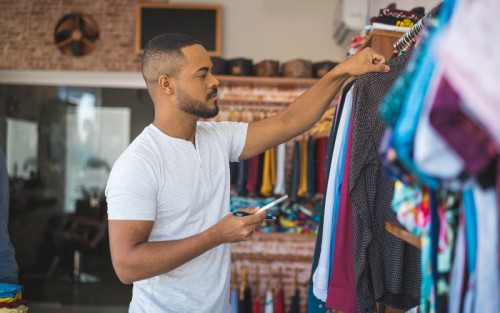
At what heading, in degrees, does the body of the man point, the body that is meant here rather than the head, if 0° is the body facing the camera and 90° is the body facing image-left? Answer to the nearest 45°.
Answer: approximately 315°

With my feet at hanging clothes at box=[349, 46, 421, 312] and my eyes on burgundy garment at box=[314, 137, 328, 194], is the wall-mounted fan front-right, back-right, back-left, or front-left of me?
front-left

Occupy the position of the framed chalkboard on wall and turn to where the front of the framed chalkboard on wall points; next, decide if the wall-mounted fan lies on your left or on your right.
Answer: on your right

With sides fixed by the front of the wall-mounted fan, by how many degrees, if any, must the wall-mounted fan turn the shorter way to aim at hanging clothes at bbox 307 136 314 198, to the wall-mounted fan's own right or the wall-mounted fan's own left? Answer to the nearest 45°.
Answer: approximately 45° to the wall-mounted fan's own left

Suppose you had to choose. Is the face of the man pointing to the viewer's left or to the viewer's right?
to the viewer's right

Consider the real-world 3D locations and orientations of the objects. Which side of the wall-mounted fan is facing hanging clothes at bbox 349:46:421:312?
front

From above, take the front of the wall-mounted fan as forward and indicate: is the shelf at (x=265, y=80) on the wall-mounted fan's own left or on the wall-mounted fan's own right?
on the wall-mounted fan's own left

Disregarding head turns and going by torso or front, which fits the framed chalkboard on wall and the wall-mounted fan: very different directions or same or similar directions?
same or similar directions

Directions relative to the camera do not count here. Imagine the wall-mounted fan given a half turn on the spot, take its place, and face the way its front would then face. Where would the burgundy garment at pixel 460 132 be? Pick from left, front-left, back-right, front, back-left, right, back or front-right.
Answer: back

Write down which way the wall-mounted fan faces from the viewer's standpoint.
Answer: facing the viewer
